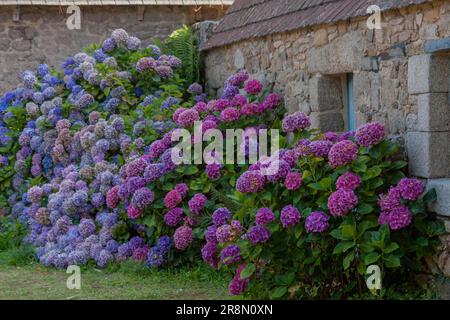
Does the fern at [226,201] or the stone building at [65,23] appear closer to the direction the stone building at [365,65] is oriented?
the fern

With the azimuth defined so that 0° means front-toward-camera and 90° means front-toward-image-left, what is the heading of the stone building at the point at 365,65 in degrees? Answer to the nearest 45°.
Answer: approximately 45°

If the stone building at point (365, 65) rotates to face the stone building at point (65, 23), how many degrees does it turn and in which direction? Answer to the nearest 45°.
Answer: approximately 90° to its right

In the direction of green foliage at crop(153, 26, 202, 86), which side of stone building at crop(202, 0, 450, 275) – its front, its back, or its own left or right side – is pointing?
right

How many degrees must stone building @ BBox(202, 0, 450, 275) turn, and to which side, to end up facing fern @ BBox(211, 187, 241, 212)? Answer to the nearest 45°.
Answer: approximately 45° to its right
